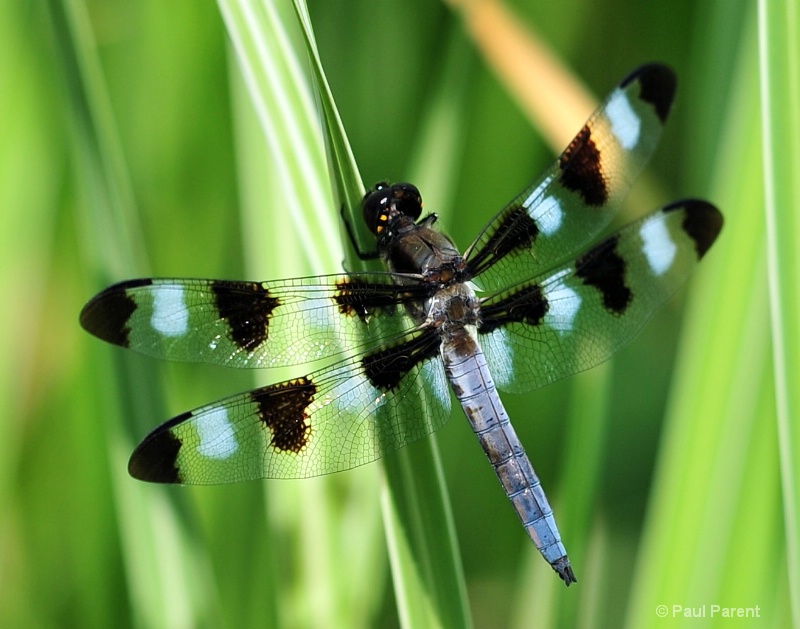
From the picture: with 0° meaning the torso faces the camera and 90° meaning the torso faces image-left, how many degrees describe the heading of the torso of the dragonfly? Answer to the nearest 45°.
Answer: approximately 135°
